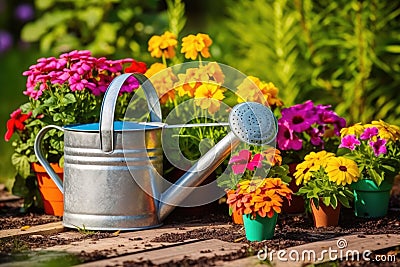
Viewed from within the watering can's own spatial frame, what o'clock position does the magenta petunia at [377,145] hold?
The magenta petunia is roughly at 12 o'clock from the watering can.

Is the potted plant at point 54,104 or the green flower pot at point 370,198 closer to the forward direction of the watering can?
the green flower pot

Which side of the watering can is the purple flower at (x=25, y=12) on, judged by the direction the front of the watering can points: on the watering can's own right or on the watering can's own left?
on the watering can's own left

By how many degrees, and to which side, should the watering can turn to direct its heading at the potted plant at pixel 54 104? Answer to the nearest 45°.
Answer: approximately 135° to its left

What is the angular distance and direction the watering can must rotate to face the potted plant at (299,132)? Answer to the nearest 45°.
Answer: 0° — it already faces it

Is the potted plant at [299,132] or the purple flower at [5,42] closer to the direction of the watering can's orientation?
the potted plant

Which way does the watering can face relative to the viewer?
to the viewer's right
